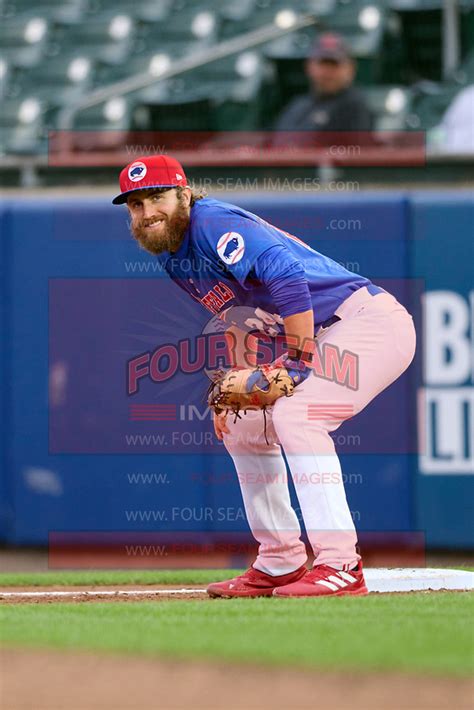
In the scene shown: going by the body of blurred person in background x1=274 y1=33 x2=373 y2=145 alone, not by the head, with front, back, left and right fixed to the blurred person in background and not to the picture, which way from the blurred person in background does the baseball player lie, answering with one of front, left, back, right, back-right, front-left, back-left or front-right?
front

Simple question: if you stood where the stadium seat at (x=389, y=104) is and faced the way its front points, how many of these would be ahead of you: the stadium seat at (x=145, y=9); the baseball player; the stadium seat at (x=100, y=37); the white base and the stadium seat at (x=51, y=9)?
2

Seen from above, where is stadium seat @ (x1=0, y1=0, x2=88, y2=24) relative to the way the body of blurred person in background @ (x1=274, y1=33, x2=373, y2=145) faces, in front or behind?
behind

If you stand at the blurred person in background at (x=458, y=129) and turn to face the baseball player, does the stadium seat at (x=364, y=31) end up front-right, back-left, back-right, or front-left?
back-right

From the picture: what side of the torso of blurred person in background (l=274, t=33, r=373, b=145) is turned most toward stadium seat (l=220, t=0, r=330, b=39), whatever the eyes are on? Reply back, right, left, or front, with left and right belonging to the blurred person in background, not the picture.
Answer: back

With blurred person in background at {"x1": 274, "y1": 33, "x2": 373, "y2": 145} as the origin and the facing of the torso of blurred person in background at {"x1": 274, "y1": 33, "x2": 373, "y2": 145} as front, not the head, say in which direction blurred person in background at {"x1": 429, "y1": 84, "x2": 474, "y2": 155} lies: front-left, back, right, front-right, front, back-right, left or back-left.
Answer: left

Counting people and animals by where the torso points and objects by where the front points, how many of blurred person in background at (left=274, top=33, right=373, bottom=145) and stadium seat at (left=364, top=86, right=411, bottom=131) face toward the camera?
2

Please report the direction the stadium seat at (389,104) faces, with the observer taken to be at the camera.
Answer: facing the viewer

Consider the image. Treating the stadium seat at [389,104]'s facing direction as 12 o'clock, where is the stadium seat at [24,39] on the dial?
the stadium seat at [24,39] is roughly at 4 o'clock from the stadium seat at [389,104].

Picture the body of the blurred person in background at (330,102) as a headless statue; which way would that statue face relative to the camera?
toward the camera

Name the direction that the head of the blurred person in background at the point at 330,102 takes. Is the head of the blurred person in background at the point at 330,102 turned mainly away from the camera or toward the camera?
toward the camera

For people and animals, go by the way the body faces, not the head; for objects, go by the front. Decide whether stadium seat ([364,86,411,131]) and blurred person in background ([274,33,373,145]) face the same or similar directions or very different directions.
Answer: same or similar directions

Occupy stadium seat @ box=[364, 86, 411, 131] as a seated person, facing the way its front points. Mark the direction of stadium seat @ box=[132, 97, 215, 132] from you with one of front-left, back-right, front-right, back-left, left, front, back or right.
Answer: right

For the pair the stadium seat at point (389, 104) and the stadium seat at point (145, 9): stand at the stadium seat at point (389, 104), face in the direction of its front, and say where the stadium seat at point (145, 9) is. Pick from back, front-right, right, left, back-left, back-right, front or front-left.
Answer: back-right

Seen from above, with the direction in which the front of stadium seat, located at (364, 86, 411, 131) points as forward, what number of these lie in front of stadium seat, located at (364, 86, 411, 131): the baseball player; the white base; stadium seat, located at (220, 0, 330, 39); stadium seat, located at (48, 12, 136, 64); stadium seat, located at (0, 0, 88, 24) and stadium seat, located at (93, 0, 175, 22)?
2
